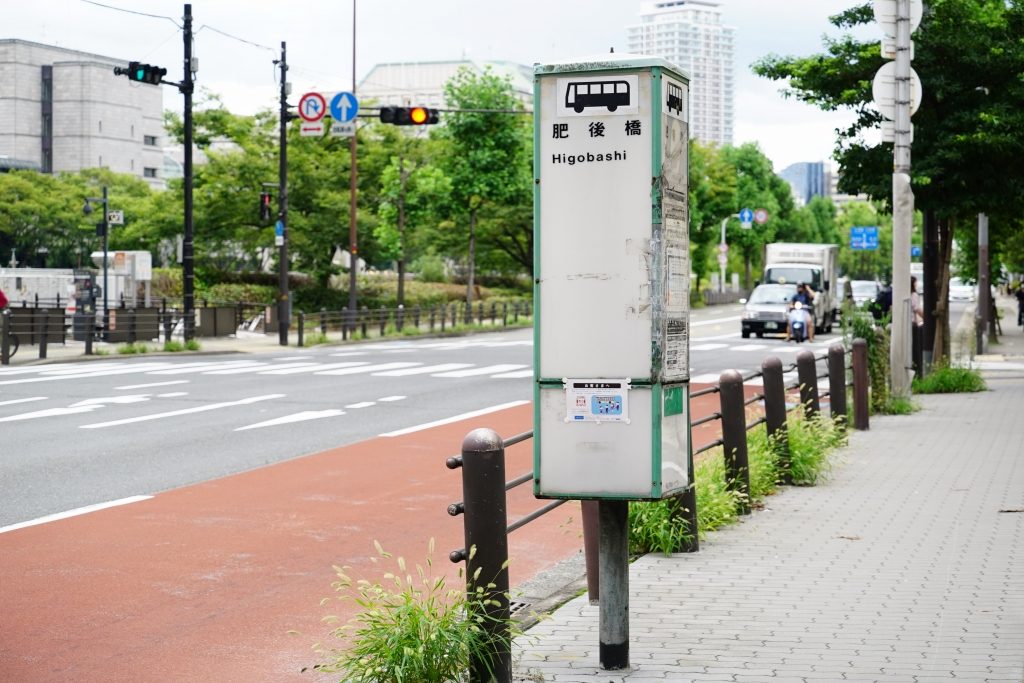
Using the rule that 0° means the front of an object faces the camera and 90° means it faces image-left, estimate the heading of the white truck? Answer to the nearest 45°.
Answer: approximately 0°

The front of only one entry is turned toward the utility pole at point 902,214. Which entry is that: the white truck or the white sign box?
the white truck

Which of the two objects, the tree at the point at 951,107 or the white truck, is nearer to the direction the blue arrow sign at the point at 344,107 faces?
the tree

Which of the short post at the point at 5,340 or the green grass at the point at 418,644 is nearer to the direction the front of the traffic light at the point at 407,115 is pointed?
the green grass

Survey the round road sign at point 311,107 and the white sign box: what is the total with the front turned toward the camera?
2

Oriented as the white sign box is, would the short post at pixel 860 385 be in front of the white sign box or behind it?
behind

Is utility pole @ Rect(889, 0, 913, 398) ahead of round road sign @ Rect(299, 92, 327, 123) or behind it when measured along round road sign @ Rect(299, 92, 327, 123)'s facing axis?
ahead
